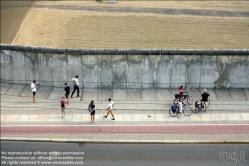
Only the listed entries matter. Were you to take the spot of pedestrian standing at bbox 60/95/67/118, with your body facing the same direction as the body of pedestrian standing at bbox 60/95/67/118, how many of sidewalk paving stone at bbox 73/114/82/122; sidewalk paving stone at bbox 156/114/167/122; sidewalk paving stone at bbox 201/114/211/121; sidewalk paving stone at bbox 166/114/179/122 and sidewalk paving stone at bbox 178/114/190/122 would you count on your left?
0

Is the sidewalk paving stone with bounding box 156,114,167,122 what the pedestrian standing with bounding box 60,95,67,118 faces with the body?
no

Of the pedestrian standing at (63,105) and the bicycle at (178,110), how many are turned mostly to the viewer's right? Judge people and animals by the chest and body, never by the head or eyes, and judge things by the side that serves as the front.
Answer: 1

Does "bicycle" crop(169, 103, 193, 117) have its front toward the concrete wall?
no
